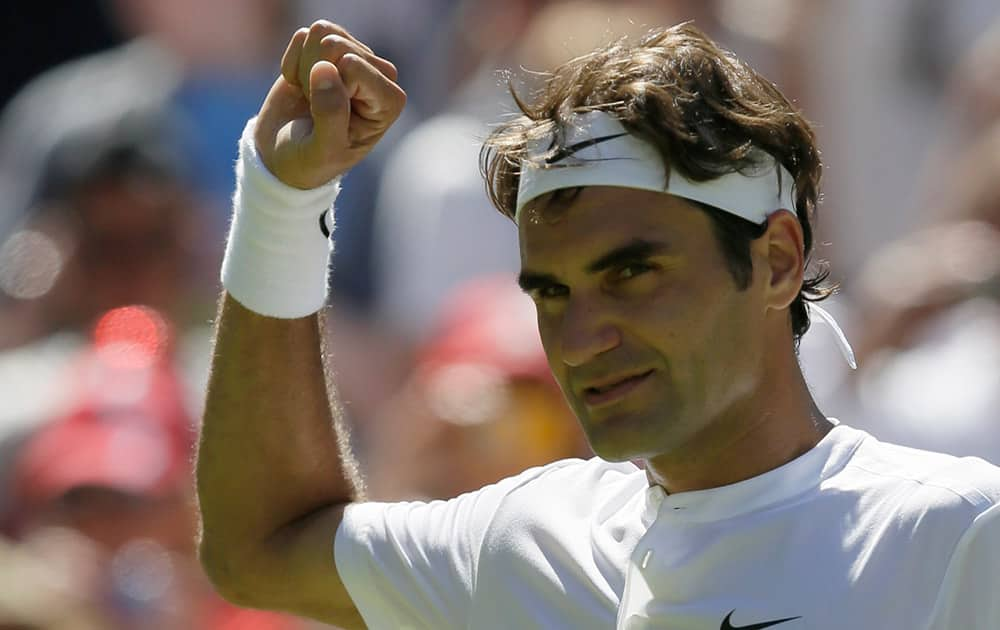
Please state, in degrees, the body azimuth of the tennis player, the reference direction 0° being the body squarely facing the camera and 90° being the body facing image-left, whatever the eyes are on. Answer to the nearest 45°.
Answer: approximately 45°

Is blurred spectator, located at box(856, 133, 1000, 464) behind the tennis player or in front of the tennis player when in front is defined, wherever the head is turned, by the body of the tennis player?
behind

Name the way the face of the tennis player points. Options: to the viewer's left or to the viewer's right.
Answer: to the viewer's left

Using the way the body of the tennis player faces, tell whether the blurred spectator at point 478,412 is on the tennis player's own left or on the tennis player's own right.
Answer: on the tennis player's own right

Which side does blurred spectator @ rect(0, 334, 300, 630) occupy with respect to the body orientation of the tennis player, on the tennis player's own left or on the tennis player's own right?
on the tennis player's own right
